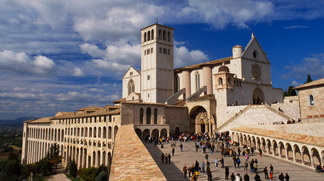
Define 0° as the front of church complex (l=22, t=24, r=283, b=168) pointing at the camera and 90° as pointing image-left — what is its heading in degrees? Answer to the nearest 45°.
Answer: approximately 315°

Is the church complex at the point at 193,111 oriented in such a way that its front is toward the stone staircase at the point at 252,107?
yes
